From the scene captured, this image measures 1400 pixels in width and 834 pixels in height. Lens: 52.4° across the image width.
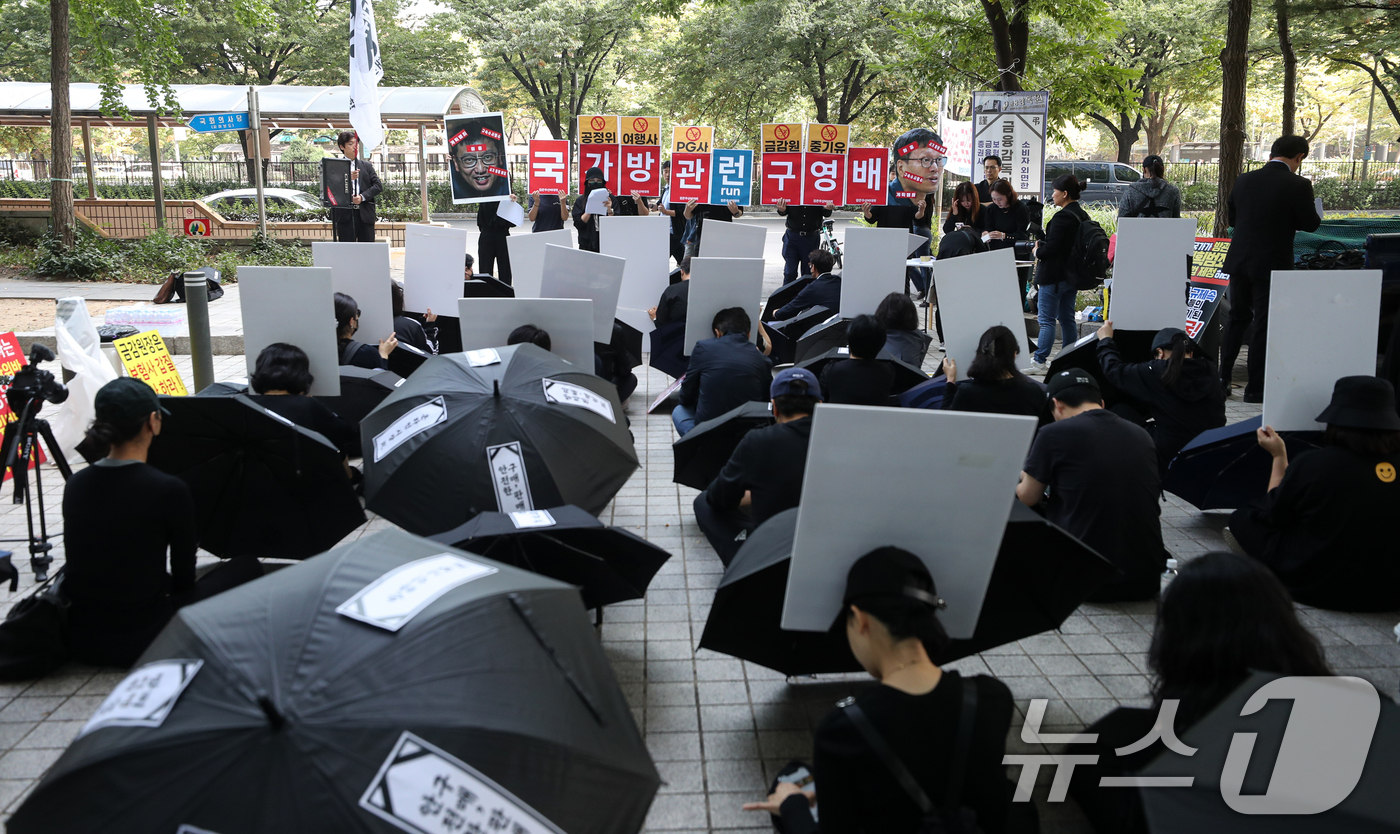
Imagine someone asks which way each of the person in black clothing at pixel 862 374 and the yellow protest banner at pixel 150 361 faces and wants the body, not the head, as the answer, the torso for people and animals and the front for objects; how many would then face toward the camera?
1

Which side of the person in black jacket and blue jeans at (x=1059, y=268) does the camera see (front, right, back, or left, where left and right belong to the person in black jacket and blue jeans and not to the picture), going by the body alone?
left

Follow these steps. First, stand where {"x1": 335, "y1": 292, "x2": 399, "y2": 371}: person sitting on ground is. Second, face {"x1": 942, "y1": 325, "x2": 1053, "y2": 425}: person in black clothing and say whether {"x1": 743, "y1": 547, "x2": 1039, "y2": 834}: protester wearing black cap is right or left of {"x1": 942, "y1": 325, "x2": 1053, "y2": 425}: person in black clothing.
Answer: right

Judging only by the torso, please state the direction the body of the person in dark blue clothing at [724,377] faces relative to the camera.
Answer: away from the camera

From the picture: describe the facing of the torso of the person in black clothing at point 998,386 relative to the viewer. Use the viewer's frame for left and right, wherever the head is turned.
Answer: facing away from the viewer

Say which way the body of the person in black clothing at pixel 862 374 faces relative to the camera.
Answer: away from the camera

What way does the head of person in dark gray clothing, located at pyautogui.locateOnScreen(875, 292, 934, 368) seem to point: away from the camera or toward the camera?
away from the camera

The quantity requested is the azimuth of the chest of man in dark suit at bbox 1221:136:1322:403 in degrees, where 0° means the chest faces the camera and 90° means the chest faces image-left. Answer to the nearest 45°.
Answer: approximately 225°
